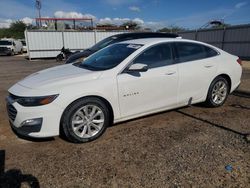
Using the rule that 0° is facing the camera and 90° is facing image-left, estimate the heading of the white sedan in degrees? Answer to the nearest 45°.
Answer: approximately 45°

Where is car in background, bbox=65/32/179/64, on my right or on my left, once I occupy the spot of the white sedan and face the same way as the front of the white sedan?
on my right

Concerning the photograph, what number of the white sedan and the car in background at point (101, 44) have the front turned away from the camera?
0

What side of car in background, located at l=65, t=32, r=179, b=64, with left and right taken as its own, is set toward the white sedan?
left

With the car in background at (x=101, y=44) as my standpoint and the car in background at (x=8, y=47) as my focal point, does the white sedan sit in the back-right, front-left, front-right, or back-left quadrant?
back-left

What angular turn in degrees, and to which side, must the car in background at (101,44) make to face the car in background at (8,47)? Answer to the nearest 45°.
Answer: approximately 45° to its right

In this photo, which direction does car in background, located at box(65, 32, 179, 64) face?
to the viewer's left

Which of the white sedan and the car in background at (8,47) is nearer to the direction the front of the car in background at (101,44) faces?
the car in background

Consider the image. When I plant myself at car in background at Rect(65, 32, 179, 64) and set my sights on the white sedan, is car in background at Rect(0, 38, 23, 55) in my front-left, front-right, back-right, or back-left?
back-right

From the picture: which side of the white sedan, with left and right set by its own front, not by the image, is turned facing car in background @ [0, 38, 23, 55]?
right
